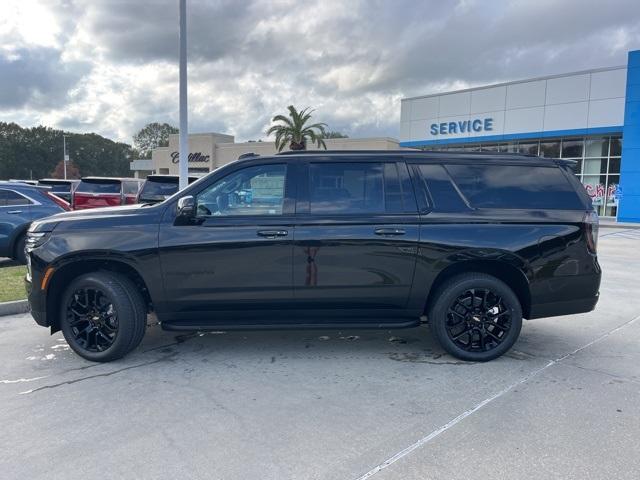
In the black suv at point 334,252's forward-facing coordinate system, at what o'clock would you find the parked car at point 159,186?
The parked car is roughly at 2 o'clock from the black suv.

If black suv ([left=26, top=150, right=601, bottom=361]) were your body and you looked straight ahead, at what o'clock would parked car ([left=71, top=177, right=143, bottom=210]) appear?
The parked car is roughly at 2 o'clock from the black suv.

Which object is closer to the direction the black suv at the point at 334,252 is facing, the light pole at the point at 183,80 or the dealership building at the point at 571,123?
the light pole

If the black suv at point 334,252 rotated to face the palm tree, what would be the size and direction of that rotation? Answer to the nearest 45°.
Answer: approximately 90° to its right

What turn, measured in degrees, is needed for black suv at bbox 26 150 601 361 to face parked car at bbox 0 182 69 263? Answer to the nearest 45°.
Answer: approximately 45° to its right

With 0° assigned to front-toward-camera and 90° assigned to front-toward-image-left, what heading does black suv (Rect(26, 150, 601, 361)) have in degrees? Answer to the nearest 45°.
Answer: approximately 90°
